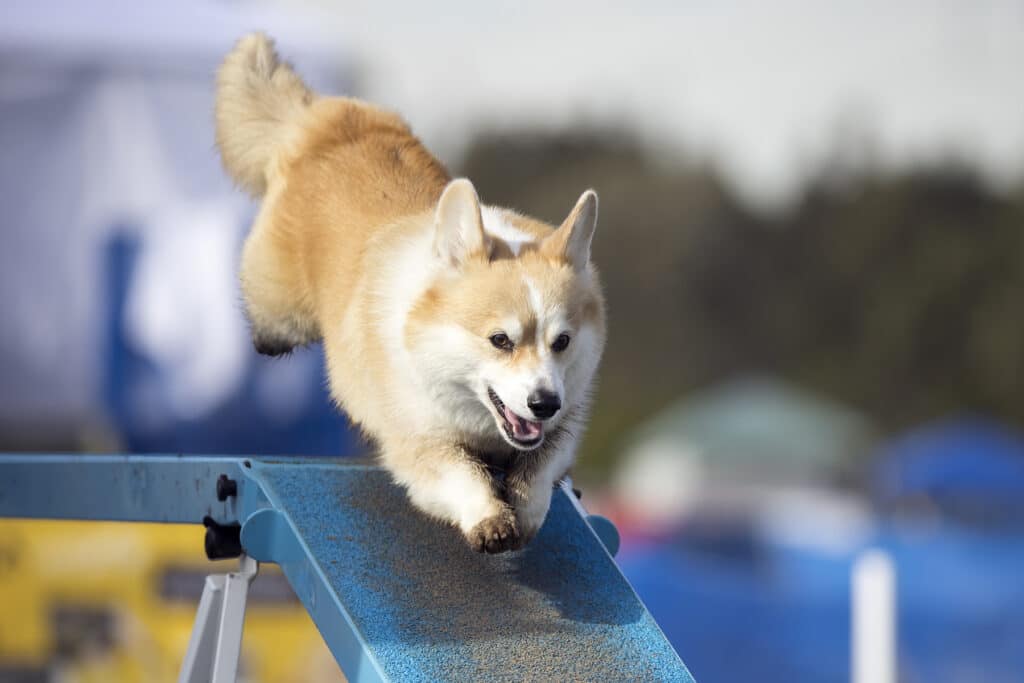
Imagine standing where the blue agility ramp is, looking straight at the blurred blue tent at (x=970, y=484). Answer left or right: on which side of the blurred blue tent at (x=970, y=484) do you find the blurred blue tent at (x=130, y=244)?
left

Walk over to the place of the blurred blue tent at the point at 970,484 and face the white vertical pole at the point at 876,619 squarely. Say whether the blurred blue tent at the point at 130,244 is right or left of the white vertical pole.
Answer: right

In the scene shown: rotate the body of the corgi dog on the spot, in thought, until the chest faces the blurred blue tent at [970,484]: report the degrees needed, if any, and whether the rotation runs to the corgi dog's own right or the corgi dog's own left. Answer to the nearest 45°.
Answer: approximately 90° to the corgi dog's own left

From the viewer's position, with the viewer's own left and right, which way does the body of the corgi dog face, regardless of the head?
facing the viewer and to the right of the viewer

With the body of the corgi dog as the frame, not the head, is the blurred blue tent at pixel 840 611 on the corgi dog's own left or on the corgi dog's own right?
on the corgi dog's own left

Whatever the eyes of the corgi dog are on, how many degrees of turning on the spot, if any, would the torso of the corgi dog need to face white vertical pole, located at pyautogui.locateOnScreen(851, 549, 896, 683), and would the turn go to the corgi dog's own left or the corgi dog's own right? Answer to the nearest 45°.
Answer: approximately 90° to the corgi dog's own left
